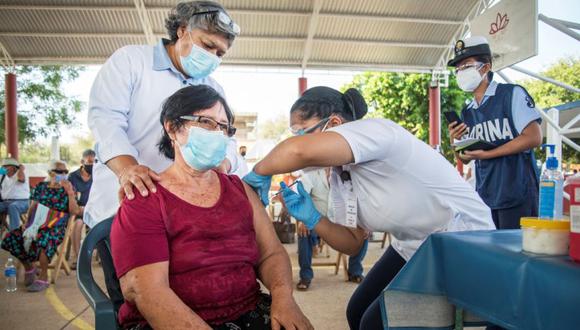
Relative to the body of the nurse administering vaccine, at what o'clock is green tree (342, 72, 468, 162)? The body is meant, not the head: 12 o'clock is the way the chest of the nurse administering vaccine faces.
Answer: The green tree is roughly at 3 o'clock from the nurse administering vaccine.

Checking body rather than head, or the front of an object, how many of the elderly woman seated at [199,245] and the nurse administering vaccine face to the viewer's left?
1

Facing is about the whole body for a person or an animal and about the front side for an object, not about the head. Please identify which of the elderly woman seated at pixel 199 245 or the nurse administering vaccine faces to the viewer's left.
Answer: the nurse administering vaccine

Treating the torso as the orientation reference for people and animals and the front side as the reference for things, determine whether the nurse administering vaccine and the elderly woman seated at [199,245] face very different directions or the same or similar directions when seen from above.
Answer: very different directions

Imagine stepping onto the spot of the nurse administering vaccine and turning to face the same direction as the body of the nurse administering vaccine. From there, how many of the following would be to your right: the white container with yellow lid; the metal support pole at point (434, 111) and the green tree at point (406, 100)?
2

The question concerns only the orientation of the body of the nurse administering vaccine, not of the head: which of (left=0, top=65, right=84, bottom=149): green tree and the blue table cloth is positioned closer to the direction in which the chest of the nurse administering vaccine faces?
the green tree

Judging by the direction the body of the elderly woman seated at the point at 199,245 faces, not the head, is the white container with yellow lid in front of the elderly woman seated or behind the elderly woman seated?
in front

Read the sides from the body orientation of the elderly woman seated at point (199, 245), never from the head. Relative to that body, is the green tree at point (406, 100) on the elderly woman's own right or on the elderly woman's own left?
on the elderly woman's own left

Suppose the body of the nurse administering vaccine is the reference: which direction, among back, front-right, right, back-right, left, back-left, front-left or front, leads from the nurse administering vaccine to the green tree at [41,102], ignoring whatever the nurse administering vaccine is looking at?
front-right

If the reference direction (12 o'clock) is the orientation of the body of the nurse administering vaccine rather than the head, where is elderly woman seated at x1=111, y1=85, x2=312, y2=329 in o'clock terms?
The elderly woman seated is roughly at 11 o'clock from the nurse administering vaccine.

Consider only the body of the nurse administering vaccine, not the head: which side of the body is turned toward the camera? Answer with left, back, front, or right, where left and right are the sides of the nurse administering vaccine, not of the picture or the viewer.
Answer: left
